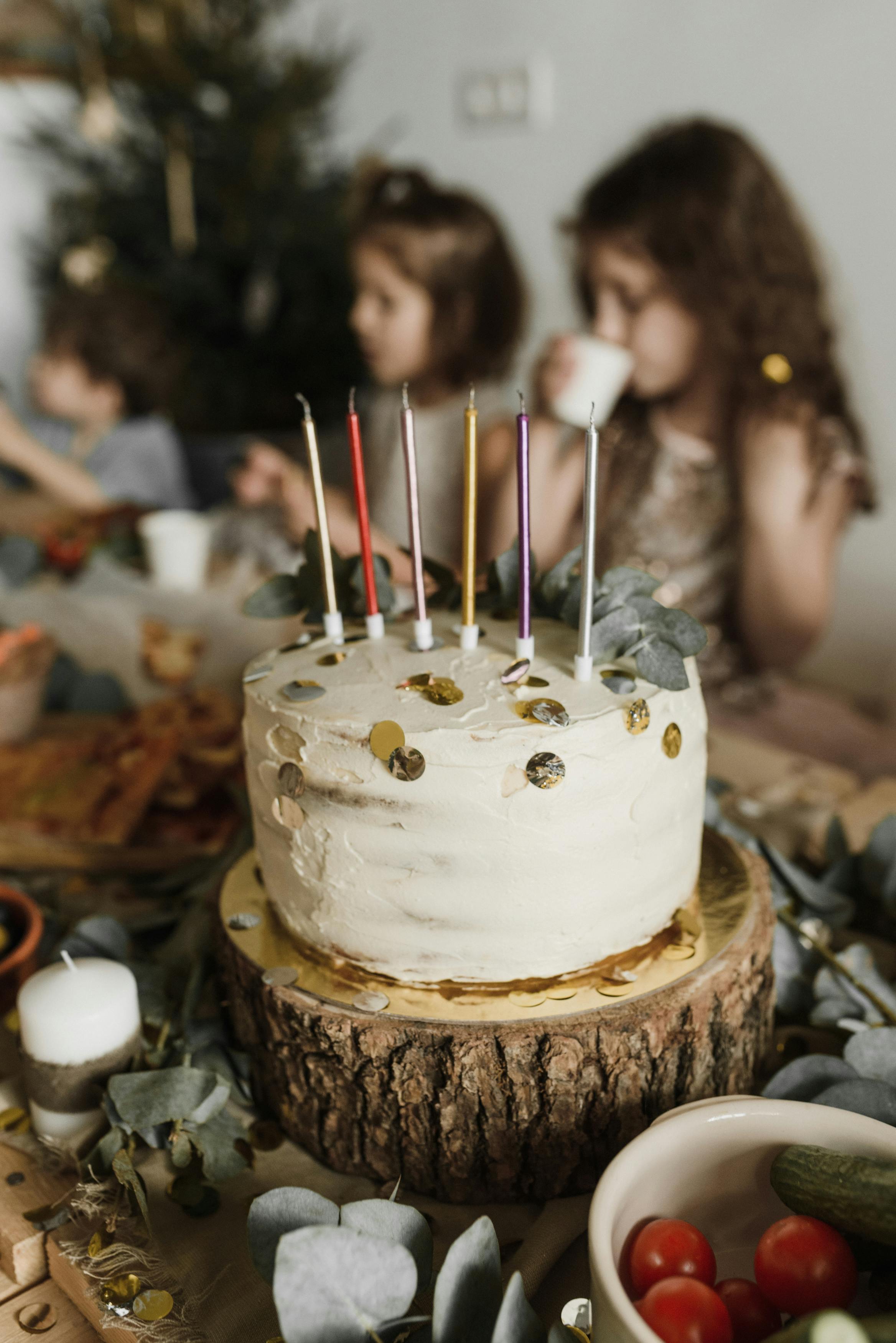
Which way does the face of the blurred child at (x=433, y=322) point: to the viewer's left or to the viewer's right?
to the viewer's left

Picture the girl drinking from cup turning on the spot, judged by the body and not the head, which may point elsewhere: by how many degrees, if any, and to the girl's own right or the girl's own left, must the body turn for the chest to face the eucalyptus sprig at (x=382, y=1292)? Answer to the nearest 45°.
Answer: approximately 45° to the girl's own left

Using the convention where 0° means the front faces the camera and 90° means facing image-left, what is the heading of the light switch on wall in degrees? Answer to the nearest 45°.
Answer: approximately 0°

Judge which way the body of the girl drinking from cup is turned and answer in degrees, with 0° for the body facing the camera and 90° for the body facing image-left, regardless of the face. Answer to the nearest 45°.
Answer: approximately 45°
